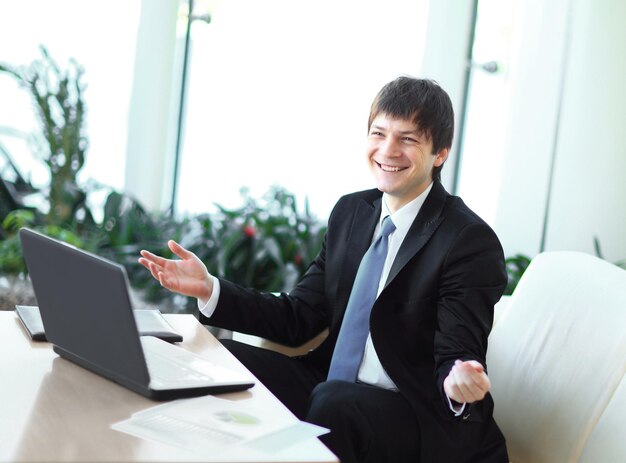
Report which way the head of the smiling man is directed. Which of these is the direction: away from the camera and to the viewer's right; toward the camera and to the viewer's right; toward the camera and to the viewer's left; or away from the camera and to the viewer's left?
toward the camera and to the viewer's left

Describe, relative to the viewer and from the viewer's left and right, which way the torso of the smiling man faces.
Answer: facing the viewer and to the left of the viewer

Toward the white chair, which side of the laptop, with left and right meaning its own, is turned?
front

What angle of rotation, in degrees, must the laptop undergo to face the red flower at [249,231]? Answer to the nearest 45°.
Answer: approximately 45° to its left

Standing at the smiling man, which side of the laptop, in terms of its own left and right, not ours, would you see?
front

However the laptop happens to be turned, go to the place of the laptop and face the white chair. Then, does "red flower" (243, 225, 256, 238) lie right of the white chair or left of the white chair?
left

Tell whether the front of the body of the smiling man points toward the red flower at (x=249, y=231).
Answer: no

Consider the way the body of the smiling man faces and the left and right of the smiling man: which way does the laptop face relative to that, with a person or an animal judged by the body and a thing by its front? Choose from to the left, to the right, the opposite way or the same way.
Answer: the opposite way

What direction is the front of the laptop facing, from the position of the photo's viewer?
facing away from the viewer and to the right of the viewer

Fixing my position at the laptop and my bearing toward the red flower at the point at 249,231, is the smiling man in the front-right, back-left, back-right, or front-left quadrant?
front-right

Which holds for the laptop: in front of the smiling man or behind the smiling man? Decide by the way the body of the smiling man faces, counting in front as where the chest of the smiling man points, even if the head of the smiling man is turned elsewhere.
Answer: in front
